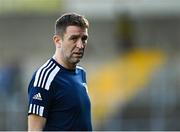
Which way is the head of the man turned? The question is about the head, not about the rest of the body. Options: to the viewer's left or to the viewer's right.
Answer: to the viewer's right

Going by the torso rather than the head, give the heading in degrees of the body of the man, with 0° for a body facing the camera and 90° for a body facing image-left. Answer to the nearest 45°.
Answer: approximately 315°
